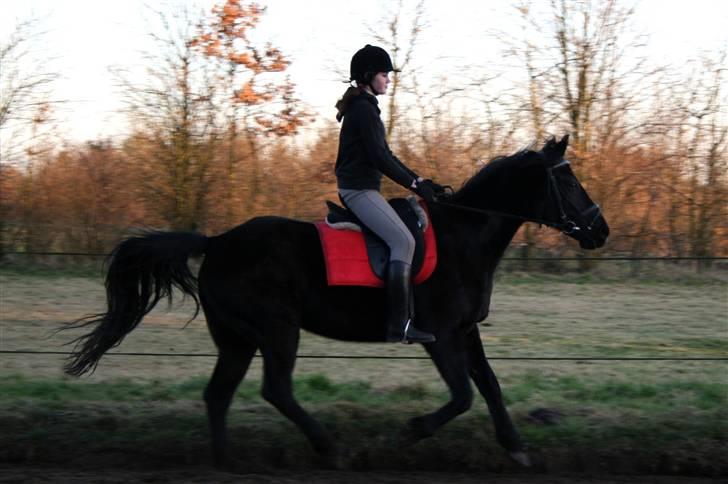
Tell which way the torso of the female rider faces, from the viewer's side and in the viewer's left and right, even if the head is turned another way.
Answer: facing to the right of the viewer

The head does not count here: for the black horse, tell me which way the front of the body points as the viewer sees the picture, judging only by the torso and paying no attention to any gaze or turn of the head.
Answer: to the viewer's right

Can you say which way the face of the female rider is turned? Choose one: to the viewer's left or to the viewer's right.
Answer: to the viewer's right

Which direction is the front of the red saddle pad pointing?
to the viewer's right

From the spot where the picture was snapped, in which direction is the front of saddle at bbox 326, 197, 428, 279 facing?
facing to the right of the viewer
